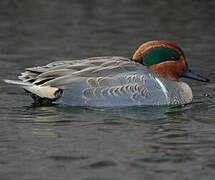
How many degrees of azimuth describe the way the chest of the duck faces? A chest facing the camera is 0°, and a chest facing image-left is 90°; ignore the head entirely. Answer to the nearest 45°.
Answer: approximately 270°
